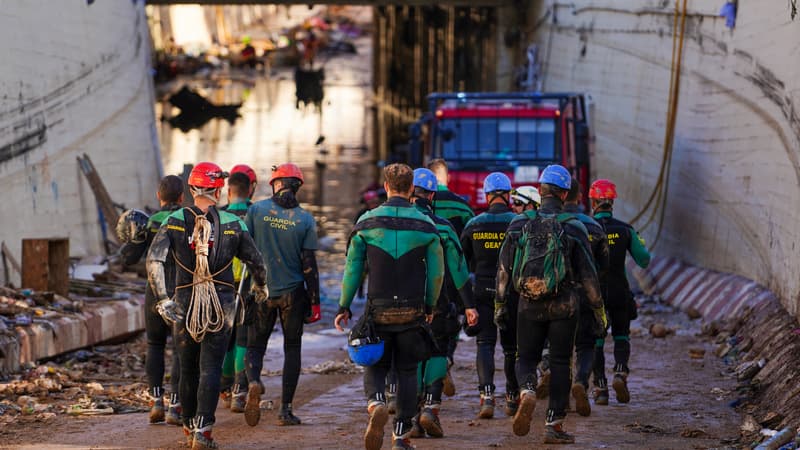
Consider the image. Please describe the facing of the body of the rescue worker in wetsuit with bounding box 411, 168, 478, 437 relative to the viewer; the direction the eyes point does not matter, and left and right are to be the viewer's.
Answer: facing away from the viewer

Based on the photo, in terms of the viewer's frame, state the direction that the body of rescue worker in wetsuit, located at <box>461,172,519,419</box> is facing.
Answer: away from the camera

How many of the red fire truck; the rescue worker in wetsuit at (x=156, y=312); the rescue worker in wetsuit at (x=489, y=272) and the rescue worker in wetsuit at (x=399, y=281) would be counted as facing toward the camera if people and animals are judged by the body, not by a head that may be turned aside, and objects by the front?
1

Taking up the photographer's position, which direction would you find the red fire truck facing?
facing the viewer

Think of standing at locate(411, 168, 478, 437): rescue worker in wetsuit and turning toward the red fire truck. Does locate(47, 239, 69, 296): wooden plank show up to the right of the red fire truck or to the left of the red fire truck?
left

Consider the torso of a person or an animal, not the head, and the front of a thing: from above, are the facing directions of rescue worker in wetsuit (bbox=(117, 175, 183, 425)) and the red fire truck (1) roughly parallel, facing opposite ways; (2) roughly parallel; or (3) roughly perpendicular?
roughly parallel, facing opposite ways

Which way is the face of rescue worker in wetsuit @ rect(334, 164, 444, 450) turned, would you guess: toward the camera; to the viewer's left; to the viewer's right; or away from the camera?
away from the camera

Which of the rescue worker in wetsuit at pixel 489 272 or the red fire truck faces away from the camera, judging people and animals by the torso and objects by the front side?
the rescue worker in wetsuit

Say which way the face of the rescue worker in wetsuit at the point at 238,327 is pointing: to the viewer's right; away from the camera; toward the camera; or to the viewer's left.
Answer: away from the camera

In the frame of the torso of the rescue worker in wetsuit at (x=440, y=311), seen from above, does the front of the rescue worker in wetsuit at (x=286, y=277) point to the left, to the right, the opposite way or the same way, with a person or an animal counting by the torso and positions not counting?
the same way

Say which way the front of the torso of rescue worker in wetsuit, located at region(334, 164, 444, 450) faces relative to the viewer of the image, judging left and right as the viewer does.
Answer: facing away from the viewer

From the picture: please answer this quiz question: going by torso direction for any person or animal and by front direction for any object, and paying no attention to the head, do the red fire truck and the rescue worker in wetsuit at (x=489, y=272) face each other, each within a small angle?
yes

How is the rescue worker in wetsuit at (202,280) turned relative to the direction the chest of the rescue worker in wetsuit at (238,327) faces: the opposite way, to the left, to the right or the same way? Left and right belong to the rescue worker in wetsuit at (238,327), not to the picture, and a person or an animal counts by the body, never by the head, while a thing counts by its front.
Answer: the same way

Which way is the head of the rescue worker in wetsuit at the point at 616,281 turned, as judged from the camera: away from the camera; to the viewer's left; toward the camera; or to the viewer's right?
away from the camera

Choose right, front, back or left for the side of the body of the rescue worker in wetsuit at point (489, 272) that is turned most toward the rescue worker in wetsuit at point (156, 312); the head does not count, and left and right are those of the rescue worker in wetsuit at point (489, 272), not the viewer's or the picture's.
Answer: left

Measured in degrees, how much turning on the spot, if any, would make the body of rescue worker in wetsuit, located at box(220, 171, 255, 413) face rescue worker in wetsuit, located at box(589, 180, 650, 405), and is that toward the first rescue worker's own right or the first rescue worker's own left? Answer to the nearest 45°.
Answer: approximately 90° to the first rescue worker's own right

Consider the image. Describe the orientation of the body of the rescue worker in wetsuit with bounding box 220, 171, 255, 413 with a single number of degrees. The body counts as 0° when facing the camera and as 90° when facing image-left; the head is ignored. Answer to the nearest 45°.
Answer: approximately 180°

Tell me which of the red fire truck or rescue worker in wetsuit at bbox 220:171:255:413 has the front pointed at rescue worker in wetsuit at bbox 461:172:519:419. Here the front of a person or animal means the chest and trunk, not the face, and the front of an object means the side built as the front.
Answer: the red fire truck

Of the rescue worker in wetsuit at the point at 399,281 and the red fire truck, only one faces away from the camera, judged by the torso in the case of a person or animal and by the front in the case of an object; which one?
the rescue worker in wetsuit
